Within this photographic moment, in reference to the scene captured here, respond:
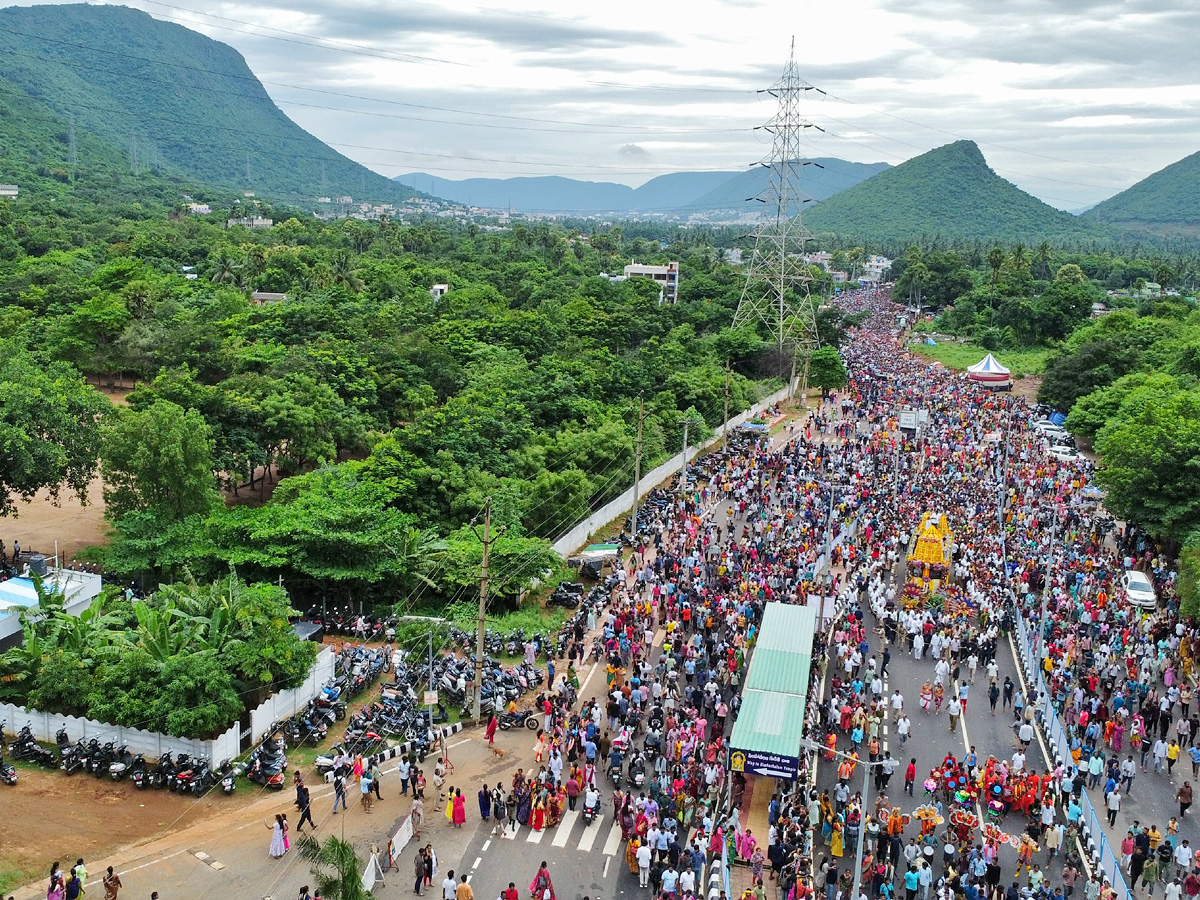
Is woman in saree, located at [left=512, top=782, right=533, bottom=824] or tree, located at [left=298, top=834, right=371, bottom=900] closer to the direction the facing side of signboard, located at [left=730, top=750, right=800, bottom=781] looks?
the tree

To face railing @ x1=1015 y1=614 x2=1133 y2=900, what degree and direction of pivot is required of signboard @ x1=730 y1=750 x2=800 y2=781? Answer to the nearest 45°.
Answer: approximately 135° to its left

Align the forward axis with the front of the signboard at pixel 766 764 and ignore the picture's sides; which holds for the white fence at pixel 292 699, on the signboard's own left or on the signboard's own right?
on the signboard's own right

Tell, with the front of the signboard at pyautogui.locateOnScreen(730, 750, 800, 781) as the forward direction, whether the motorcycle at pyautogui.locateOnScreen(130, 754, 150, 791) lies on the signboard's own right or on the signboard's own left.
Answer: on the signboard's own right

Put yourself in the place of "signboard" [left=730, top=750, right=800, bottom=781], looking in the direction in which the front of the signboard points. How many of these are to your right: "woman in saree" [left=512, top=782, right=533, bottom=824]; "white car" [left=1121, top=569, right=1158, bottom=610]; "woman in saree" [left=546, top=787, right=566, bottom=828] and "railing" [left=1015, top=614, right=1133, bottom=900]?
2

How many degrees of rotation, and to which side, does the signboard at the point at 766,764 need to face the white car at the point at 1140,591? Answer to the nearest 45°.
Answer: approximately 135° to its left

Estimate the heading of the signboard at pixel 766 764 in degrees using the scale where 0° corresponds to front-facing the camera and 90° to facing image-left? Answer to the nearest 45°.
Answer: approximately 0°

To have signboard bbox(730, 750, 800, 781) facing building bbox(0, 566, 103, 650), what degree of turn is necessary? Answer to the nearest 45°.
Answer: approximately 90° to its right

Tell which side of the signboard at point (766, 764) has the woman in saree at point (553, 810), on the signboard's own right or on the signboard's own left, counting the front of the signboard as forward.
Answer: on the signboard's own right

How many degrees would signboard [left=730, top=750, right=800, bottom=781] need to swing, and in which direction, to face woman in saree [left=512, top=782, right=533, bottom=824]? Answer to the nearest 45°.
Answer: approximately 90° to its right

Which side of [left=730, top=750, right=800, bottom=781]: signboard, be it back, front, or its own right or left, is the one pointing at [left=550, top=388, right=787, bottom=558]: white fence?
back

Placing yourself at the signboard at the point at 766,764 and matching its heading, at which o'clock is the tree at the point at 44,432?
The tree is roughly at 4 o'clock from the signboard.

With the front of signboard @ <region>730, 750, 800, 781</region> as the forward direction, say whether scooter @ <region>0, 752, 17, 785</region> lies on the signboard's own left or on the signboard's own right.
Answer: on the signboard's own right
